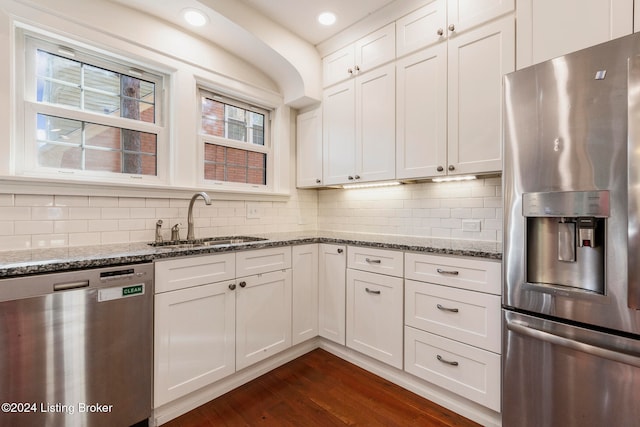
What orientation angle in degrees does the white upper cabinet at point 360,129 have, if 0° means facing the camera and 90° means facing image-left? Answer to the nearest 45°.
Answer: approximately 45°

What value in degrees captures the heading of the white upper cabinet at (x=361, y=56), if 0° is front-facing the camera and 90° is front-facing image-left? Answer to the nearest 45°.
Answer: approximately 45°

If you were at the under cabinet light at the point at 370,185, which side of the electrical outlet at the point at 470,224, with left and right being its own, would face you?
right

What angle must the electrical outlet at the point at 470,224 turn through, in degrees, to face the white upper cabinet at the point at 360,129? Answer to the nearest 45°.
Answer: approximately 90° to its right

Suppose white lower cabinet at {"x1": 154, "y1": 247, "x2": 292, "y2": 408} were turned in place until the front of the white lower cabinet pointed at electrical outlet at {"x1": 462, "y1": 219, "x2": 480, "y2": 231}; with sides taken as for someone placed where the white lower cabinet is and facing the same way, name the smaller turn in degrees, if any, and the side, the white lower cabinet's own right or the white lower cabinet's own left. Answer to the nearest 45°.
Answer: approximately 45° to the white lower cabinet's own left

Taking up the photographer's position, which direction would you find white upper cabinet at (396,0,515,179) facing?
facing the viewer and to the left of the viewer

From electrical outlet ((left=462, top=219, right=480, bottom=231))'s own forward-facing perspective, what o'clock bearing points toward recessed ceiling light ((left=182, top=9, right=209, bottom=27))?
The recessed ceiling light is roughly at 2 o'clock from the electrical outlet.

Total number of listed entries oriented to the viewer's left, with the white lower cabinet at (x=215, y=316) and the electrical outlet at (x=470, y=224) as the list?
0

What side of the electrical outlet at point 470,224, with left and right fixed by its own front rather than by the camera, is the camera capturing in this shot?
front

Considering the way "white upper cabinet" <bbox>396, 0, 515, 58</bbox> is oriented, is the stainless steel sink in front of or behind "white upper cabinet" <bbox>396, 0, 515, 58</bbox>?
in front
